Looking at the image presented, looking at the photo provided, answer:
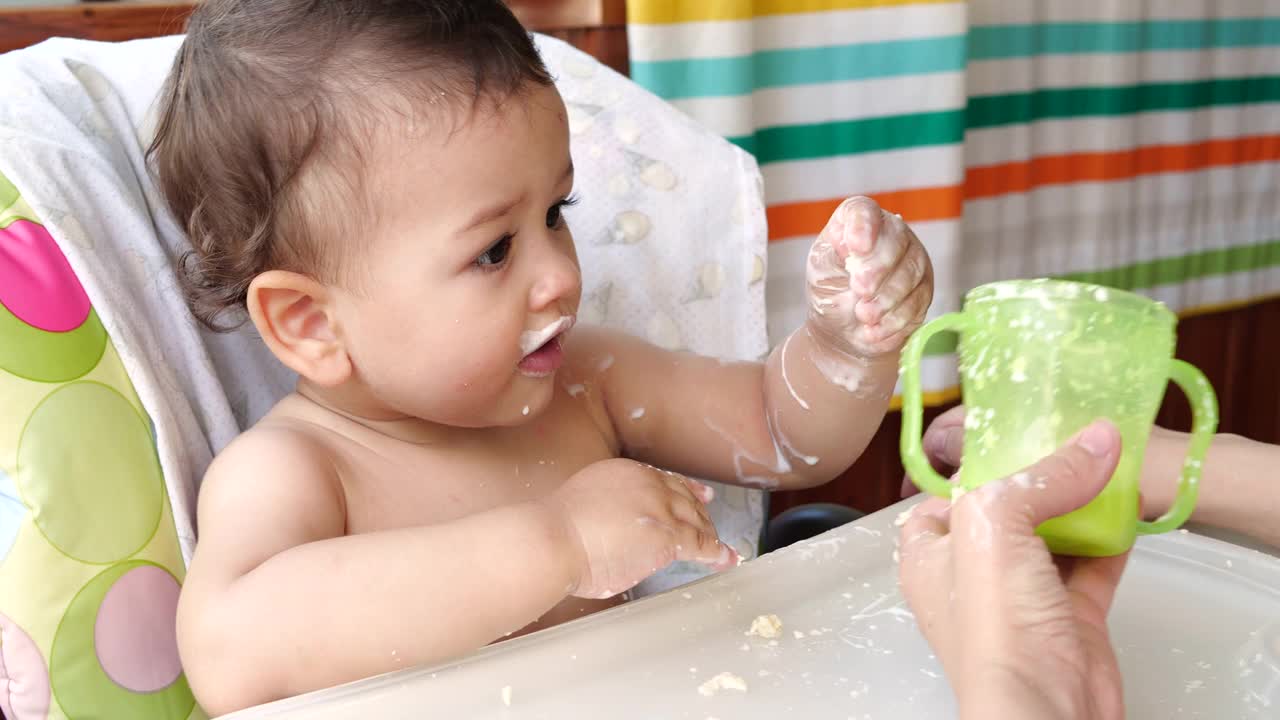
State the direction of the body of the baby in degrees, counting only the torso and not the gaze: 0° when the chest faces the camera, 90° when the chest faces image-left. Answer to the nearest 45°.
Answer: approximately 315°

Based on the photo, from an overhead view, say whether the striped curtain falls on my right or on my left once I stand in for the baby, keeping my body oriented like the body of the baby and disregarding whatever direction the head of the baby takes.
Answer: on my left

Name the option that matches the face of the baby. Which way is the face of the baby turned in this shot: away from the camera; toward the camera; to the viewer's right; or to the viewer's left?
to the viewer's right
